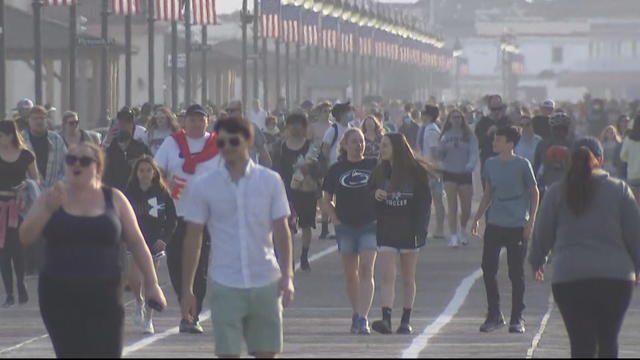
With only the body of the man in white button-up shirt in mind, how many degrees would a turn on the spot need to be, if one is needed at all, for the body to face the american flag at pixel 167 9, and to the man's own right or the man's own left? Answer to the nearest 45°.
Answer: approximately 180°

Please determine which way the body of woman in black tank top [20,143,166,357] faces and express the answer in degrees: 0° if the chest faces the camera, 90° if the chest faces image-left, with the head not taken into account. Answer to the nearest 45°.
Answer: approximately 0°

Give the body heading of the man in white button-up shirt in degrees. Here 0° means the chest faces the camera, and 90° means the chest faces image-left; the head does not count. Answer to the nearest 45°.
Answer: approximately 0°

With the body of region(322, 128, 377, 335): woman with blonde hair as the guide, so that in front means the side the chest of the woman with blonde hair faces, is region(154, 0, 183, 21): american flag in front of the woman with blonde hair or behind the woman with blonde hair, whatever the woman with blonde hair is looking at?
behind

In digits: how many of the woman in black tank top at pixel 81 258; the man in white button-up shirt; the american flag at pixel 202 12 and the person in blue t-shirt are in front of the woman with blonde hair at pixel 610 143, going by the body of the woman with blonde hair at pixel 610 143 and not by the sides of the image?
3

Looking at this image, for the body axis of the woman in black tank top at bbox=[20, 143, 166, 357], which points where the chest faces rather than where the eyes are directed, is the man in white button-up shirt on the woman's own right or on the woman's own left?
on the woman's own left

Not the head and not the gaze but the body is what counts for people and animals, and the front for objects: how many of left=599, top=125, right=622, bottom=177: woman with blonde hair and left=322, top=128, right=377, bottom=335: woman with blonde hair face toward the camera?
2
